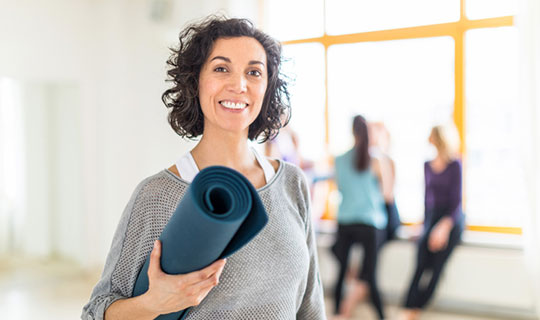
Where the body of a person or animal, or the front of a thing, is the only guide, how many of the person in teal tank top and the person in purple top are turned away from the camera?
1

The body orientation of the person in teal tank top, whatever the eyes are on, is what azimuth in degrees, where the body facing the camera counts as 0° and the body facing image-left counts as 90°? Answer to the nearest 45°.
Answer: approximately 180°

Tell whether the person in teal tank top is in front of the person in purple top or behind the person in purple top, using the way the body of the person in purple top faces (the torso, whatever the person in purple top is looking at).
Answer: in front

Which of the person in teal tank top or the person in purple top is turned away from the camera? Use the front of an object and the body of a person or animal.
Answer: the person in teal tank top

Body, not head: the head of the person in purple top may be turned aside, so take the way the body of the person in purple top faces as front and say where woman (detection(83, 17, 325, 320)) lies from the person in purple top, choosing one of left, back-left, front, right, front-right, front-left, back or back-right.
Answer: front-left

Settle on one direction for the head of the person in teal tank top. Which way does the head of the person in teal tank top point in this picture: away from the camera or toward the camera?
away from the camera

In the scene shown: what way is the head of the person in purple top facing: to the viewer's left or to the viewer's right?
to the viewer's left

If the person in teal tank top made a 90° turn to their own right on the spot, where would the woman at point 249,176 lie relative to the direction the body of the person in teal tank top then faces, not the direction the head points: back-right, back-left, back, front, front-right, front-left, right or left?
right

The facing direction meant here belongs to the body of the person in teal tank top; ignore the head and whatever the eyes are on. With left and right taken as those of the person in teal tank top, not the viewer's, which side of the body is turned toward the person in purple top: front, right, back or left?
right
